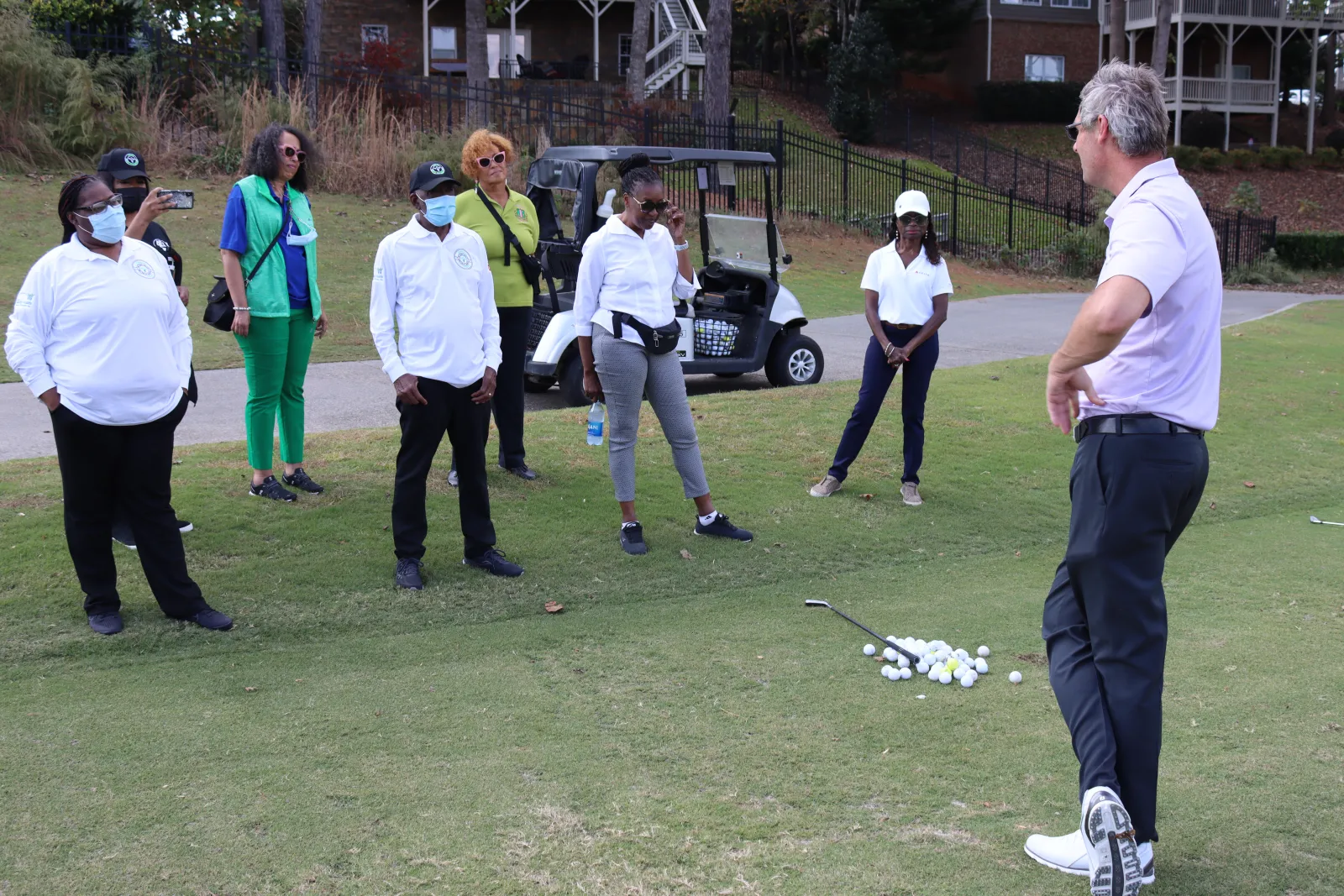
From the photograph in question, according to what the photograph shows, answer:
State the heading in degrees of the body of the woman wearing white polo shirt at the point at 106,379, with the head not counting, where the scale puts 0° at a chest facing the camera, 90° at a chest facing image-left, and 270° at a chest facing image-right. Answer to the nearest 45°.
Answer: approximately 315°

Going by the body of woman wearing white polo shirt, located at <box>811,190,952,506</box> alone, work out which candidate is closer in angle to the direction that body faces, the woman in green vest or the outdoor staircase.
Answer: the woman in green vest

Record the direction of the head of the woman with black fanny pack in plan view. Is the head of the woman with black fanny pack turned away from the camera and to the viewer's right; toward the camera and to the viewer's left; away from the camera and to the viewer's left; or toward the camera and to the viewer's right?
toward the camera and to the viewer's right

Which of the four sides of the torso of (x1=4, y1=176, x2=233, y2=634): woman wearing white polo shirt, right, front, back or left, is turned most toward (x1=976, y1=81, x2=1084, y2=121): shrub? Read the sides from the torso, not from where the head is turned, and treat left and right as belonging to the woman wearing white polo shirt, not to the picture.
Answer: left

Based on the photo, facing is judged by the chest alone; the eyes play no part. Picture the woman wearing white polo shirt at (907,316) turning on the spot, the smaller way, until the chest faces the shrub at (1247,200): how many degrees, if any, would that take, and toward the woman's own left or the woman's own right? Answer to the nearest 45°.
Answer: approximately 180°

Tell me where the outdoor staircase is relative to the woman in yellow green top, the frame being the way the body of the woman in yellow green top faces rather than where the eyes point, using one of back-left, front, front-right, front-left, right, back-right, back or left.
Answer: back-left

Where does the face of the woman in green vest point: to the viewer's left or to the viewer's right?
to the viewer's right

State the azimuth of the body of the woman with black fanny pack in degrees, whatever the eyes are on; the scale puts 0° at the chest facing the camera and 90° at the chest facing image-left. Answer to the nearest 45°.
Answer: approximately 315°
